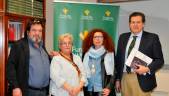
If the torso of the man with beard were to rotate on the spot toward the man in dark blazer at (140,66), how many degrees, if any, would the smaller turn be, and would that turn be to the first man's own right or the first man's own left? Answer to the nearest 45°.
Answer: approximately 45° to the first man's own left

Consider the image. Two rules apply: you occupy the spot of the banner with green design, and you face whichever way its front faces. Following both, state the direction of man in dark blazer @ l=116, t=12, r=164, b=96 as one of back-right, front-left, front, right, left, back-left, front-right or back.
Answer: front-left

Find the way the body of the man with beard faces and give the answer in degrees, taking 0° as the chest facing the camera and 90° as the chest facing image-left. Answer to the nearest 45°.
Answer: approximately 315°

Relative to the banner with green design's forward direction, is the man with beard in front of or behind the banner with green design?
in front

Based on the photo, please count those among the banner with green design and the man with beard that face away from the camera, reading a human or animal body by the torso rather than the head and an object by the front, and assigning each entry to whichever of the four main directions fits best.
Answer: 0

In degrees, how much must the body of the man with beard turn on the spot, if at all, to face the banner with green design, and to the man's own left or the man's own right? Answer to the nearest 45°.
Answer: approximately 90° to the man's own left

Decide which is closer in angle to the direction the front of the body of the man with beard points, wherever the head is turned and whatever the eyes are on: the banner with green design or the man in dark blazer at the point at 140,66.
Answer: the man in dark blazer

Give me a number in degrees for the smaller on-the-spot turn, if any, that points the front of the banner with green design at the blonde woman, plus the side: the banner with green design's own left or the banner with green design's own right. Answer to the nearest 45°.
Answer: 0° — it already faces them
